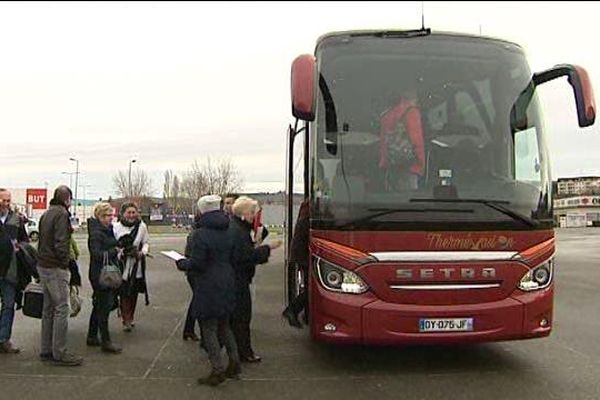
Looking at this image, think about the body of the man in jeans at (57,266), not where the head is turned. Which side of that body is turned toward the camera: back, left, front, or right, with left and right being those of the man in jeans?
right

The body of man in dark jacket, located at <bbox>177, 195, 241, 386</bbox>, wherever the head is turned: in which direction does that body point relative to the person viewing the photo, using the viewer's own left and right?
facing away from the viewer and to the left of the viewer

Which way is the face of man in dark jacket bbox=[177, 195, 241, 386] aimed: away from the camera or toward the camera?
away from the camera

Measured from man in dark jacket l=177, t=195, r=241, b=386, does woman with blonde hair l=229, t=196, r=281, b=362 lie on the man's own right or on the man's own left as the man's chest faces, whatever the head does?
on the man's own right

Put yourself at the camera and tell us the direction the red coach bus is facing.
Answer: facing the viewer

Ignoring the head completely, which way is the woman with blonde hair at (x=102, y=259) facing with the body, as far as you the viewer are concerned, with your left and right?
facing to the right of the viewer

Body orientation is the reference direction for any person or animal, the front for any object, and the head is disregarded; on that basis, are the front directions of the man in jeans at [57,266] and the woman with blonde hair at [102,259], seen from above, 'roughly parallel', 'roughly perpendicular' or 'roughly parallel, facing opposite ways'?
roughly parallel

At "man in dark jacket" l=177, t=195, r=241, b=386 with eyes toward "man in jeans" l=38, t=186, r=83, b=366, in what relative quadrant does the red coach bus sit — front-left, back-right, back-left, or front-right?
back-right
